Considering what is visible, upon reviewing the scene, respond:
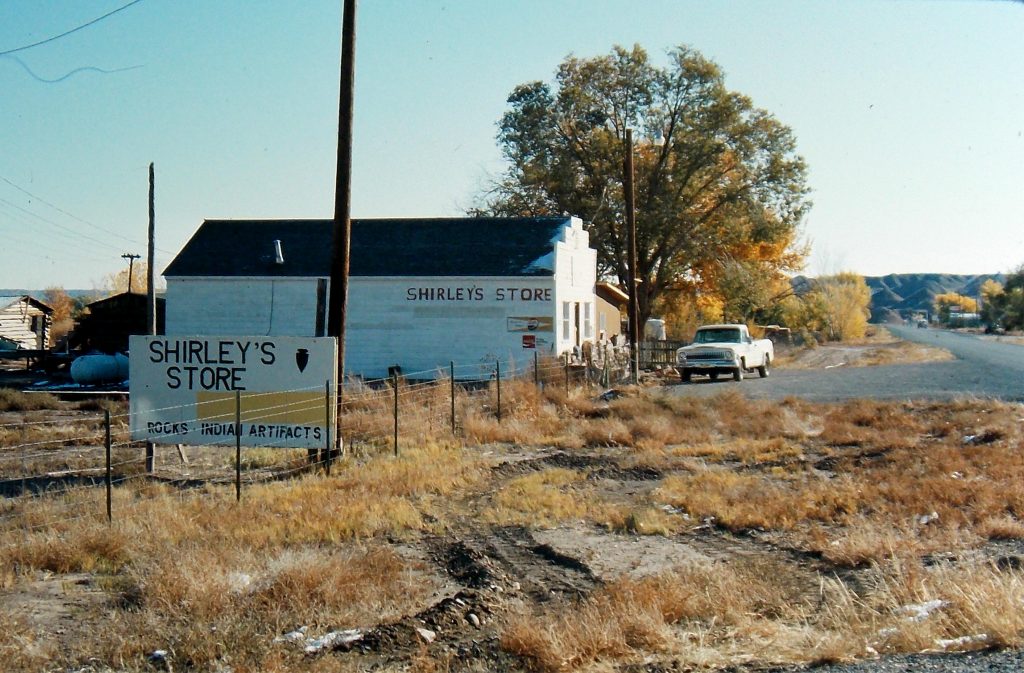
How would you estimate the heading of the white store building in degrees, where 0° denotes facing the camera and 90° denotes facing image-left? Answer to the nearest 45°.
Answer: approximately 270°

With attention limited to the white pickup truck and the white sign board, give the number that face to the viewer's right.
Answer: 0

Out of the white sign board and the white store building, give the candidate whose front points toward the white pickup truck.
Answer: the white store building

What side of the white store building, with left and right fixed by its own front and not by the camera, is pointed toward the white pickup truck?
front

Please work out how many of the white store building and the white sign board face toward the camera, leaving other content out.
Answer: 1

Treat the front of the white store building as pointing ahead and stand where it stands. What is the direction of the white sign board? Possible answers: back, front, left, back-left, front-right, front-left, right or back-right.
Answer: right

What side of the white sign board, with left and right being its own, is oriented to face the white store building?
back

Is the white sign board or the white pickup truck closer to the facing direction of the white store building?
the white pickup truck

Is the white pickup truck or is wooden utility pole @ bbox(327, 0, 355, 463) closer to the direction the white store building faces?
the white pickup truck

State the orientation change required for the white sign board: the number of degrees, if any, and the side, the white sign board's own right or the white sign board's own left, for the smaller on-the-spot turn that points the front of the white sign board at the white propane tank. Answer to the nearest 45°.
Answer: approximately 180°

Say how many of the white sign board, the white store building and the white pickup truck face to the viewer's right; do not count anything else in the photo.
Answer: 1
